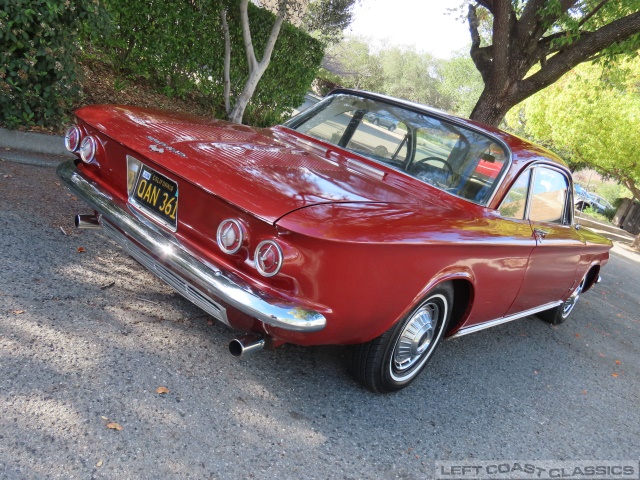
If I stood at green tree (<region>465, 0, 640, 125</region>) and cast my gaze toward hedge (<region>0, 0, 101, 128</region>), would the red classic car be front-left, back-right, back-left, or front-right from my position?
front-left

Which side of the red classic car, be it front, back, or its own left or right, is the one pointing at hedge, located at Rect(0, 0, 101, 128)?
left

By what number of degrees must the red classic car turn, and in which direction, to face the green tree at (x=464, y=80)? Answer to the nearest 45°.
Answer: approximately 45° to its left

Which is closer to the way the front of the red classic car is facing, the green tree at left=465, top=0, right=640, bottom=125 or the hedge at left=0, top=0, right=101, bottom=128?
the green tree

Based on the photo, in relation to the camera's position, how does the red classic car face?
facing away from the viewer and to the right of the viewer

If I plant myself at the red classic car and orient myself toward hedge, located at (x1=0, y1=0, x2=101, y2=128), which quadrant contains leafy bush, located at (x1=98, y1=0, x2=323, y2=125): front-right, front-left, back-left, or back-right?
front-right

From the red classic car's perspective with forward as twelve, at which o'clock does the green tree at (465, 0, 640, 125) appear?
The green tree is roughly at 11 o'clock from the red classic car.

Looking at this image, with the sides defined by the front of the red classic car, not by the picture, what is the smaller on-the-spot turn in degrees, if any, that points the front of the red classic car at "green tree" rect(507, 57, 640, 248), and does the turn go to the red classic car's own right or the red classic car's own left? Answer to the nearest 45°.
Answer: approximately 45° to the red classic car's own left
